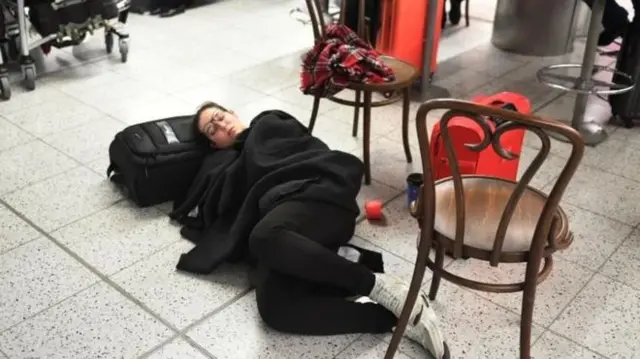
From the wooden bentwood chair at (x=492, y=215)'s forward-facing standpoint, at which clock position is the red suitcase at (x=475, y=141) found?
The red suitcase is roughly at 12 o'clock from the wooden bentwood chair.

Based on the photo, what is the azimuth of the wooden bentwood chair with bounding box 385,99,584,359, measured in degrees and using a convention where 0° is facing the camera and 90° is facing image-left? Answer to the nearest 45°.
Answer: approximately 180°

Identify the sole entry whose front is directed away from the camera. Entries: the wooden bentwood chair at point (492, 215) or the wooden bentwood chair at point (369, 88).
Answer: the wooden bentwood chair at point (492, 215)

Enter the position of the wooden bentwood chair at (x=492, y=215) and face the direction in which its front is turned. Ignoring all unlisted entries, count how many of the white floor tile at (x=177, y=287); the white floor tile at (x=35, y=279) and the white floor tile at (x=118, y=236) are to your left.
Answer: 3

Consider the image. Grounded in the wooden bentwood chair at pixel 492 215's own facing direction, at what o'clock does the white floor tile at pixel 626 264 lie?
The white floor tile is roughly at 1 o'clock from the wooden bentwood chair.
